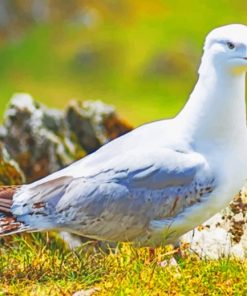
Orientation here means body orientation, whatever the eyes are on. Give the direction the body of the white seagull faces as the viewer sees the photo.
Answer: to the viewer's right

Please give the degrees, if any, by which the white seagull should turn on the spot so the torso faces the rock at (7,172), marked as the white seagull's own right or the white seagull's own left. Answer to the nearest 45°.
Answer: approximately 135° to the white seagull's own left

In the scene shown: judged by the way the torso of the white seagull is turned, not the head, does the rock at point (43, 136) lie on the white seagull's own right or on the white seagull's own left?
on the white seagull's own left

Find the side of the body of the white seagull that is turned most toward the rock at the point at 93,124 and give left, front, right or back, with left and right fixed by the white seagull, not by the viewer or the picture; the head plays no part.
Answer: left
